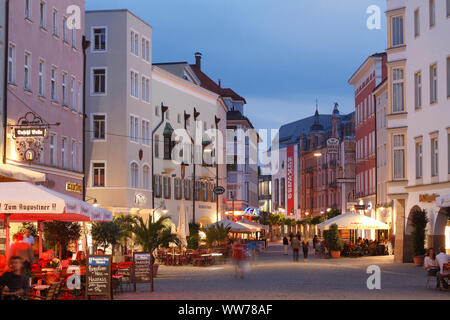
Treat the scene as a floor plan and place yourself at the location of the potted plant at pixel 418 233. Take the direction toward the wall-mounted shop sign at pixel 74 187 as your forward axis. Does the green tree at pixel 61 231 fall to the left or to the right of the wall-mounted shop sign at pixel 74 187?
left

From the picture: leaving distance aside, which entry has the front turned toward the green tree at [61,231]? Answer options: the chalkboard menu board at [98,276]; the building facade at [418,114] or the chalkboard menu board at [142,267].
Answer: the building facade

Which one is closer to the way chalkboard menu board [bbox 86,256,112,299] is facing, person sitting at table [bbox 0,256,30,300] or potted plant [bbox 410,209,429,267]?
the person sitting at table

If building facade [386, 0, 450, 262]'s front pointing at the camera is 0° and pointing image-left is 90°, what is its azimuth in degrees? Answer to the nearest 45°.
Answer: approximately 45°

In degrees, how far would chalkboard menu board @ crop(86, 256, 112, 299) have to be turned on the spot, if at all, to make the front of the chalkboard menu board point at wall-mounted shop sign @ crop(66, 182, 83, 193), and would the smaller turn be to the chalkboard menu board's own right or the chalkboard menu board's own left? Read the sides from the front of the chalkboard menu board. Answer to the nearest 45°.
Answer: approximately 180°

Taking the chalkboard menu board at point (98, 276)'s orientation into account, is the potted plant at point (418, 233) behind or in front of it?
behind

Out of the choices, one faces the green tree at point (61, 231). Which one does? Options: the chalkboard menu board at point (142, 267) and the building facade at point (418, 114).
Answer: the building facade

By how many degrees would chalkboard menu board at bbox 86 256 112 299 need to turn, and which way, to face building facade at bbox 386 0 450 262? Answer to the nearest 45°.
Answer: approximately 135° to its left

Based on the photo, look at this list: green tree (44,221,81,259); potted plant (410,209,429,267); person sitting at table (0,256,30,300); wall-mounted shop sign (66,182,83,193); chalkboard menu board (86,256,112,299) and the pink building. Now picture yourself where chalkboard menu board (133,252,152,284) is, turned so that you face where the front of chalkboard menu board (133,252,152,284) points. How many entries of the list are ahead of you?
2

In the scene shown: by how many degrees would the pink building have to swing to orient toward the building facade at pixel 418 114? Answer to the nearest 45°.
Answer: approximately 45° to its left

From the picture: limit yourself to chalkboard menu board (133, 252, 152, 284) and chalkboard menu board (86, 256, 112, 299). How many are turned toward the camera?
2

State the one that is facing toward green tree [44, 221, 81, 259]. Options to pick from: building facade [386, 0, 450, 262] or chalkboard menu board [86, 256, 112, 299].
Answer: the building facade

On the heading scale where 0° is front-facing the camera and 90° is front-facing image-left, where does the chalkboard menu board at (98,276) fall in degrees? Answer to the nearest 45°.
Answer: approximately 0°

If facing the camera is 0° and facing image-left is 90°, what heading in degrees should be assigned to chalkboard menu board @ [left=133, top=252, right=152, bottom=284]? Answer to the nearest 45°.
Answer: approximately 0°
